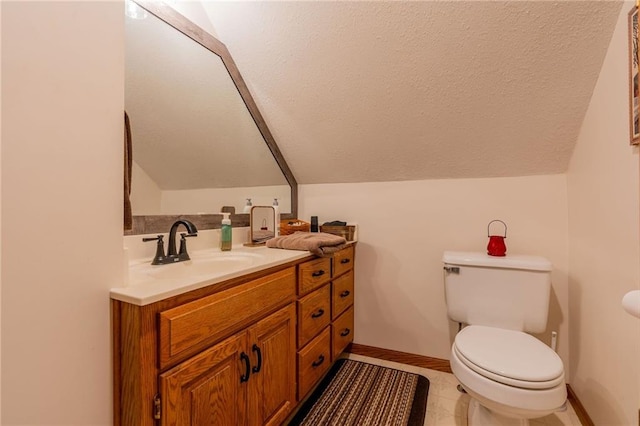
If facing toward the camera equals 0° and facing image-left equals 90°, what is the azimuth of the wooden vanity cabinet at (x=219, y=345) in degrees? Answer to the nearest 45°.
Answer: approximately 315°

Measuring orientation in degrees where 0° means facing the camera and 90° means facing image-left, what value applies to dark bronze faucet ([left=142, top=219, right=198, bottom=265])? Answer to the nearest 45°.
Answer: approximately 315°
